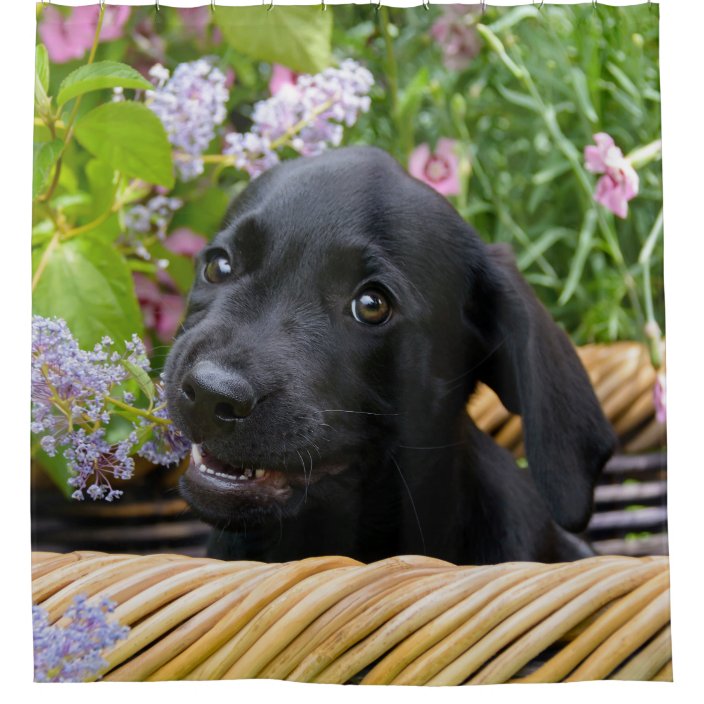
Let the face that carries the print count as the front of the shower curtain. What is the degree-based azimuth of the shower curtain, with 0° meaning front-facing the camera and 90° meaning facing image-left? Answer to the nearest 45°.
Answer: approximately 0°
